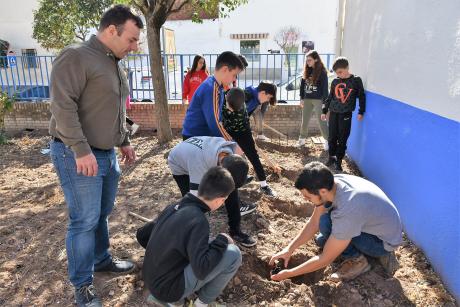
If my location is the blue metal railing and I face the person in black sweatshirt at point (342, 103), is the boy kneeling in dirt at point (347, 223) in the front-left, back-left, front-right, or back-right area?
front-right

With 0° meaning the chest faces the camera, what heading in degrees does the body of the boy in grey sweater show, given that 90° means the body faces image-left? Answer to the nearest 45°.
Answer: approximately 270°

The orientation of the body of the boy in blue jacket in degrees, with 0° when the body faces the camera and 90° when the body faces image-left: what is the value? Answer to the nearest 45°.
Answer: approximately 270°

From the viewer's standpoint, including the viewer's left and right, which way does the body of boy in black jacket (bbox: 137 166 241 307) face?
facing away from the viewer and to the right of the viewer

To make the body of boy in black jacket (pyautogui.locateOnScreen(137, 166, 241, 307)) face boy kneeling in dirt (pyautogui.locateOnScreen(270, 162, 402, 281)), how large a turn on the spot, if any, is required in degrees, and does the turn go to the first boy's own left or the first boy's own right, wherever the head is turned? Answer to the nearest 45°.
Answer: approximately 45° to the first boy's own right

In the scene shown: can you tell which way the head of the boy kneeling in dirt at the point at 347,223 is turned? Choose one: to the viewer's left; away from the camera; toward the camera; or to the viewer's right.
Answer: to the viewer's left

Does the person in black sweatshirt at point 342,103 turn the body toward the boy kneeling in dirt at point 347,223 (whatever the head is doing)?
yes

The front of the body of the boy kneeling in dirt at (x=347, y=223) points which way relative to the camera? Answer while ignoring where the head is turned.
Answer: to the viewer's left

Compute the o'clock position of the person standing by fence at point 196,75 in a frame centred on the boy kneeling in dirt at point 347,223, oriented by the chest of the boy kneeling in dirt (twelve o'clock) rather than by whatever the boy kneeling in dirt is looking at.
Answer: The person standing by fence is roughly at 2 o'clock from the boy kneeling in dirt.

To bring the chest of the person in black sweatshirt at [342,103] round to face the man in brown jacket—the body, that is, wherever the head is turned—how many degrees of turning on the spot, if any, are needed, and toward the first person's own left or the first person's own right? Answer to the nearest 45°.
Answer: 0° — they already face them

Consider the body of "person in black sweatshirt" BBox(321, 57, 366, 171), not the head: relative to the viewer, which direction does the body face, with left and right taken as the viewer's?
facing the viewer

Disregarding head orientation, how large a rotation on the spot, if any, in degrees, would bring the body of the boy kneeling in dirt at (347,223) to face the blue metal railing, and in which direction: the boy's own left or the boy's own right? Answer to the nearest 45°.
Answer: approximately 45° to the boy's own right

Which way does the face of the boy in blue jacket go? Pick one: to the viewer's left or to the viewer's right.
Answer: to the viewer's right
